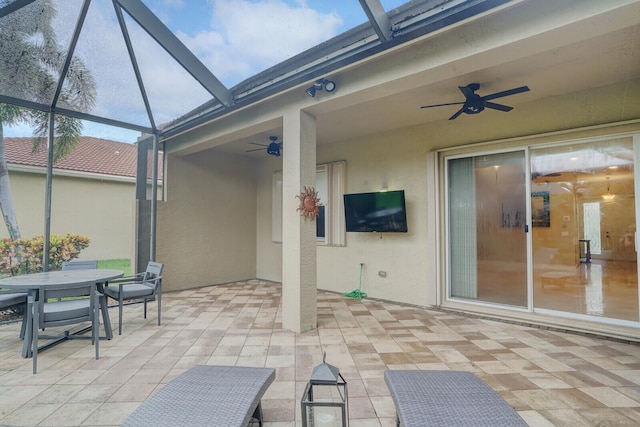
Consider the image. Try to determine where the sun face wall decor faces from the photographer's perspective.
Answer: facing the viewer and to the right of the viewer

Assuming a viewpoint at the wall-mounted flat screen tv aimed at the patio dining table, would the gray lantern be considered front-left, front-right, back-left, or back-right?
front-left

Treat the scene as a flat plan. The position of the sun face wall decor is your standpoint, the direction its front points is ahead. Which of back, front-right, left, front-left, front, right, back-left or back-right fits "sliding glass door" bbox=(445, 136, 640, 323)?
front-left

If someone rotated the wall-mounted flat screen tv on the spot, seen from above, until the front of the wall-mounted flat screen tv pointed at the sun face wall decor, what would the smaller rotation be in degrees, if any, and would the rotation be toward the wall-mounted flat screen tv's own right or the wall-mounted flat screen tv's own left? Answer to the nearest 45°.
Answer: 0° — it already faces it

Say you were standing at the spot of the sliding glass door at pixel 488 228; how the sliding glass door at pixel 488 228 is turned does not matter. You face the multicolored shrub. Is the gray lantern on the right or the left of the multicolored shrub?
left

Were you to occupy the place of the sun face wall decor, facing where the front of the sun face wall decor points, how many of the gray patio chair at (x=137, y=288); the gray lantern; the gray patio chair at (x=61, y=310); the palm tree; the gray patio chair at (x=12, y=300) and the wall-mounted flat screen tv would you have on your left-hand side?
1

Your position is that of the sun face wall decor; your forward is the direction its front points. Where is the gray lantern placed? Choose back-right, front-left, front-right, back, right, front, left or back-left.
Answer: front-right

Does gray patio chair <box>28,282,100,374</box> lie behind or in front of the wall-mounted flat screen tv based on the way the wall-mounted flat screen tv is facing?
in front

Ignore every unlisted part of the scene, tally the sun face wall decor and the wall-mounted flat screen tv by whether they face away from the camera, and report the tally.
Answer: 0

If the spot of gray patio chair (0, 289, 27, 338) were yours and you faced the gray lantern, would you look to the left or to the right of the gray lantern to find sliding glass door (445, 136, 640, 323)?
left

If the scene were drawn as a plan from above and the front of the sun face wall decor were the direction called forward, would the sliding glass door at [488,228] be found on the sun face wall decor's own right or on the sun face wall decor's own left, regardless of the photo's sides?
on the sun face wall decor's own left

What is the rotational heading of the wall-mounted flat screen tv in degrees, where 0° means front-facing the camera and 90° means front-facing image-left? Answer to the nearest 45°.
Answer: approximately 45°
